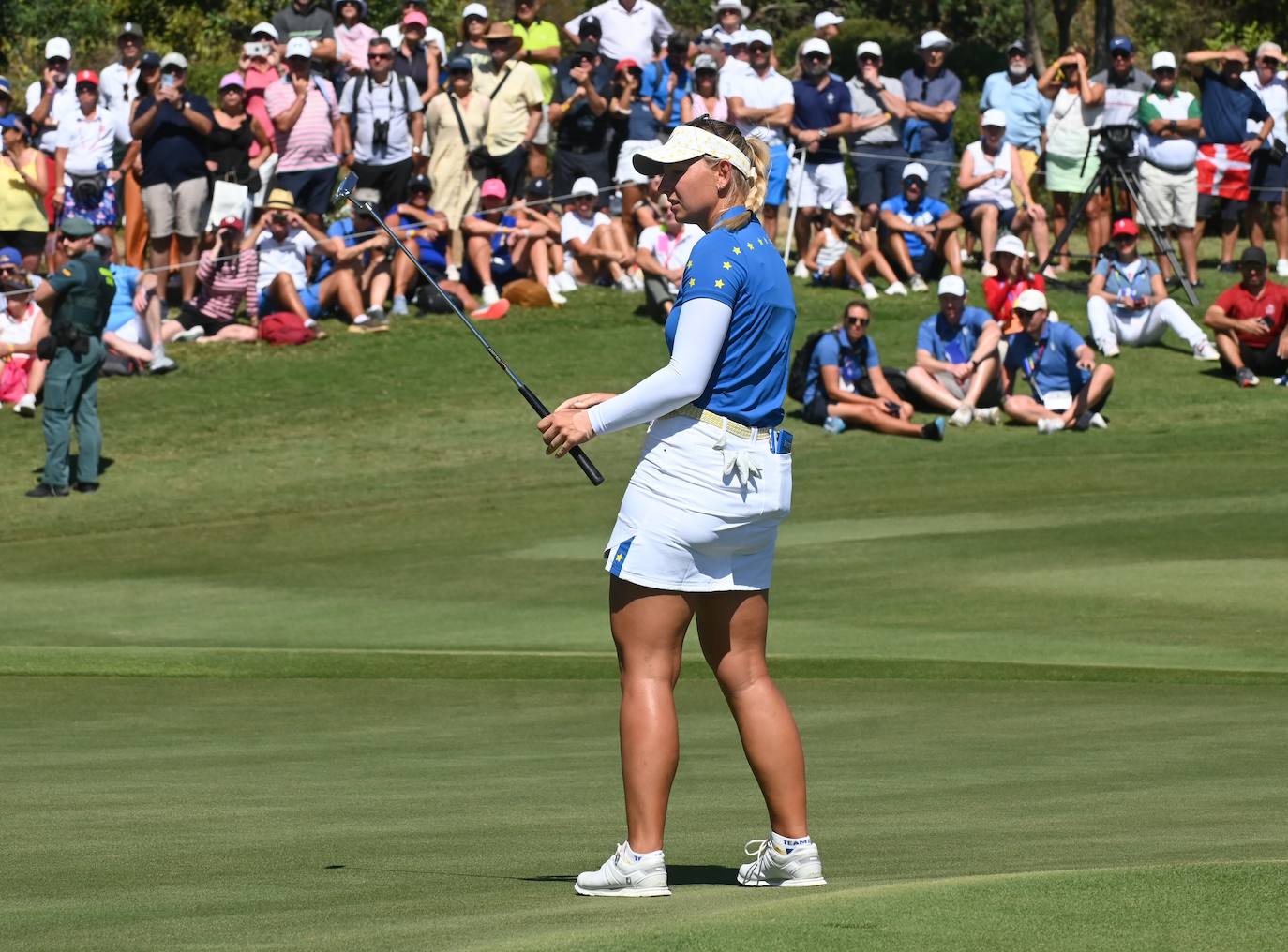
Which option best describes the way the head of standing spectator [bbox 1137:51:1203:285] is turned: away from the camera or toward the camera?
toward the camera

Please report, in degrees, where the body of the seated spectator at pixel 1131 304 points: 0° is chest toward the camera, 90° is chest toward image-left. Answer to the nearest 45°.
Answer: approximately 0°

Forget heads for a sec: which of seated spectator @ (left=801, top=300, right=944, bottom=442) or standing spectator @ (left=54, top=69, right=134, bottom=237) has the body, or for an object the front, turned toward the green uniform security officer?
the standing spectator

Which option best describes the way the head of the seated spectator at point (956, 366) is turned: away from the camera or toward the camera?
toward the camera

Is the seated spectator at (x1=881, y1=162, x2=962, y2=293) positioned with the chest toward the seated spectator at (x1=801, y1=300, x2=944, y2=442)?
yes

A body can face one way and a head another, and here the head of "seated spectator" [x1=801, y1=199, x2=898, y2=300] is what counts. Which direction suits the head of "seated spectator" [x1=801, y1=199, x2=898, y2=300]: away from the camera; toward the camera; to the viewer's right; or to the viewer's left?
toward the camera

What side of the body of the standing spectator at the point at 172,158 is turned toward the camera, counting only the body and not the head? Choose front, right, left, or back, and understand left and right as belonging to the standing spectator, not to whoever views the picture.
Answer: front

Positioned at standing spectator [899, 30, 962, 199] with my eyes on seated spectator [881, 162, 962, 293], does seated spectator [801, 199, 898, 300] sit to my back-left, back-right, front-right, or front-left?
front-right

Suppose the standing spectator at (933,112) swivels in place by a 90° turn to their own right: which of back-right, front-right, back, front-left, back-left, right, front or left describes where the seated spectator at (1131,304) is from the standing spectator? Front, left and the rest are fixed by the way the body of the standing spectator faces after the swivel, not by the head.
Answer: back-left

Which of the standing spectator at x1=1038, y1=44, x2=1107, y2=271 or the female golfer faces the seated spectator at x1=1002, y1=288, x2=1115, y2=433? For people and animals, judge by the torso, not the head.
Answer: the standing spectator

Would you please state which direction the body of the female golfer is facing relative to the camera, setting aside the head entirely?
to the viewer's left

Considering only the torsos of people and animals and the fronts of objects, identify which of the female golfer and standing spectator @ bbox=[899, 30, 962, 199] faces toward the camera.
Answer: the standing spectator

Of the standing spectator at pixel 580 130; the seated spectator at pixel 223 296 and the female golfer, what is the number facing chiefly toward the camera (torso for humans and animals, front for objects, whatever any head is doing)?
2

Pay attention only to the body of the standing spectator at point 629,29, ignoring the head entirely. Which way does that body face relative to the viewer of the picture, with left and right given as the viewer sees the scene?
facing the viewer

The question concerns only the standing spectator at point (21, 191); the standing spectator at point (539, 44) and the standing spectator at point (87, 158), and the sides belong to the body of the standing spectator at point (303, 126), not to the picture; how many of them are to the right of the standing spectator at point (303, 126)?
2

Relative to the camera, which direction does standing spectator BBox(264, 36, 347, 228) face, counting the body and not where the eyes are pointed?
toward the camera

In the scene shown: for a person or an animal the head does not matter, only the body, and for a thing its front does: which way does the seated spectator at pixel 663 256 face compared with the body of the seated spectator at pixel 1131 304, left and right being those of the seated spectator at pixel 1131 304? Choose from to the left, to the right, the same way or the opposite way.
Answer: the same way

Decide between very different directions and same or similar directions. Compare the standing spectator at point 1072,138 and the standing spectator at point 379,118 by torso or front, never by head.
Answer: same or similar directions

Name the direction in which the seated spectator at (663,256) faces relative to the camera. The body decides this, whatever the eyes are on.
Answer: toward the camera

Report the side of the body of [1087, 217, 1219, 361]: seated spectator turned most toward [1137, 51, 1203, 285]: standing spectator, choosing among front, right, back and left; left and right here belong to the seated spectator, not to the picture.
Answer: back
